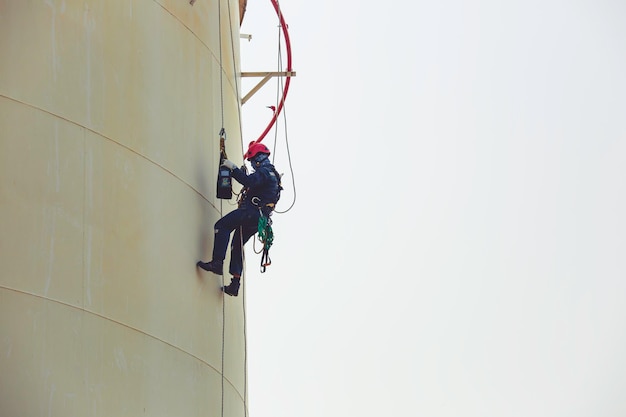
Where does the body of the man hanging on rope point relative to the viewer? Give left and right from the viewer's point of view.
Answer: facing to the left of the viewer
